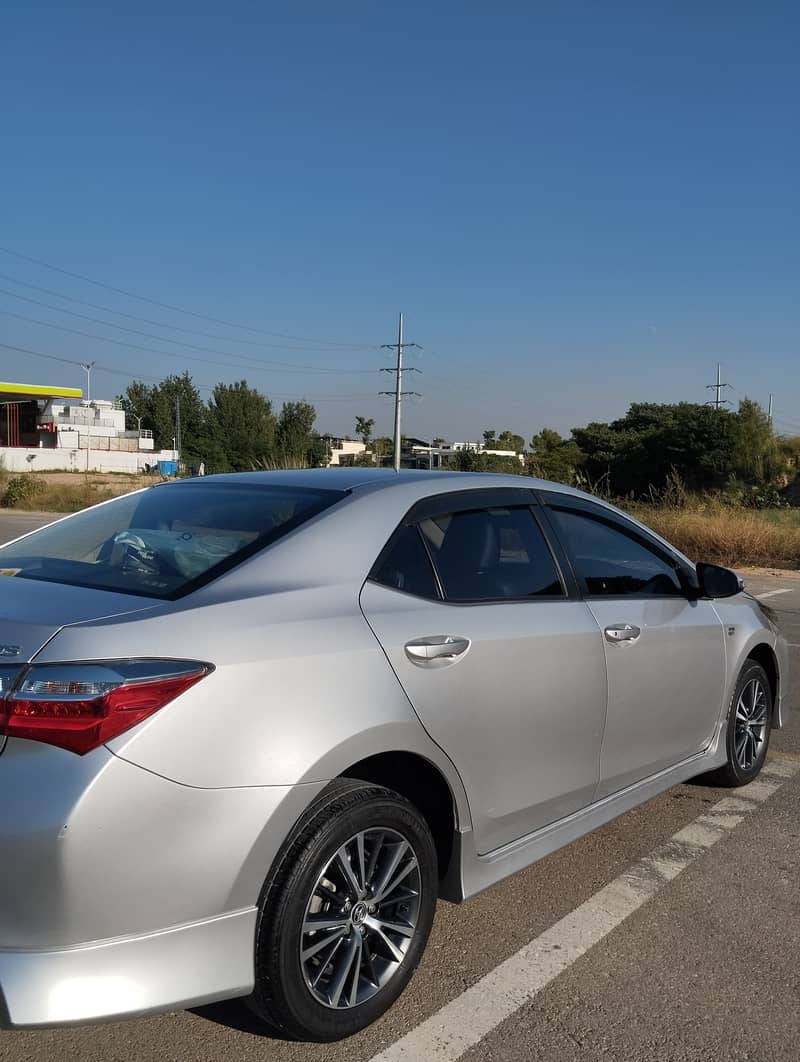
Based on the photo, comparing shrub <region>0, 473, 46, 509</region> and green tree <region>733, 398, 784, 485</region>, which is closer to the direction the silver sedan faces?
the green tree

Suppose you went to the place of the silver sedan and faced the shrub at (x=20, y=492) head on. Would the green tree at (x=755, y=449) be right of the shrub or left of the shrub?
right

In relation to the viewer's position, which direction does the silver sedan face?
facing away from the viewer and to the right of the viewer

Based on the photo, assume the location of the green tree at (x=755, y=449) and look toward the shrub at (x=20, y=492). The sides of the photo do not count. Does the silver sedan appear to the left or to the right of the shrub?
left

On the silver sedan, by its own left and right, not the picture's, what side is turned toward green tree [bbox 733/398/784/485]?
front

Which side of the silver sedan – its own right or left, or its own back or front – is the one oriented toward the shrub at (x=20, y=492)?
left
